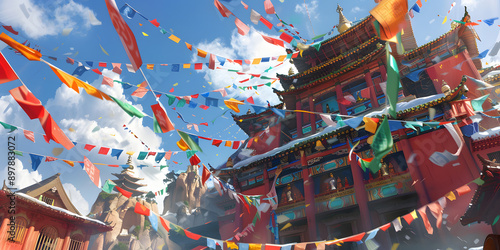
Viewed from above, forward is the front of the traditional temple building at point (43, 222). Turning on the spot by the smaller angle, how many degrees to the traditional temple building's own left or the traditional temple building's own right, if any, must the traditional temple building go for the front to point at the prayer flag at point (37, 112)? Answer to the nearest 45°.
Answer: approximately 45° to the traditional temple building's own right

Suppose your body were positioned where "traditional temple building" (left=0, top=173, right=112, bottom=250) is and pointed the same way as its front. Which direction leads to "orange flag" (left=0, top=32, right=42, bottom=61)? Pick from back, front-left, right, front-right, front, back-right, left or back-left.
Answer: front-right

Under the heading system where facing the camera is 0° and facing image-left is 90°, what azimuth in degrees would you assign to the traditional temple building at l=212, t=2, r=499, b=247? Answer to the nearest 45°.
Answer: approximately 45°

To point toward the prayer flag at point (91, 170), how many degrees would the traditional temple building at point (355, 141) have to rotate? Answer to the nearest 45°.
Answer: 0° — it already faces it
